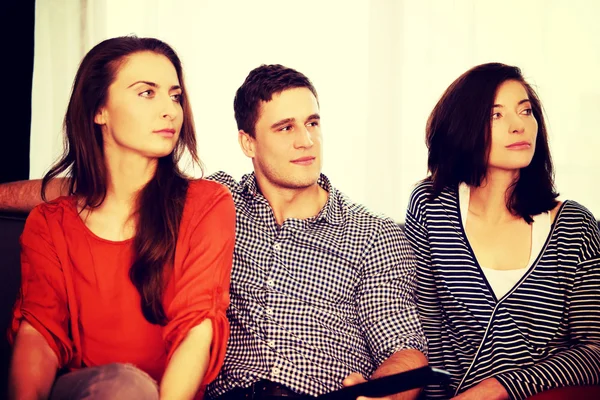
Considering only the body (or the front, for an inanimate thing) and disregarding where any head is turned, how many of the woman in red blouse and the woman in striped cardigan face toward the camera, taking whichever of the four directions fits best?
2

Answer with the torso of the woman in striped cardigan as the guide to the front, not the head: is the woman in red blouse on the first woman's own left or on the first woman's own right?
on the first woman's own right

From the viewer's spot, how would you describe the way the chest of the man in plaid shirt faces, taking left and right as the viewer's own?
facing the viewer and to the left of the viewer

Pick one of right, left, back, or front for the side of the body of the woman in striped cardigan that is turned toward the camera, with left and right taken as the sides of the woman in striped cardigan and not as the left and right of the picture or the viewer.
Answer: front

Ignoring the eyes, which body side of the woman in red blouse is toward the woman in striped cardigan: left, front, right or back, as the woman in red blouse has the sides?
left

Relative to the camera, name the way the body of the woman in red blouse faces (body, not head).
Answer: toward the camera

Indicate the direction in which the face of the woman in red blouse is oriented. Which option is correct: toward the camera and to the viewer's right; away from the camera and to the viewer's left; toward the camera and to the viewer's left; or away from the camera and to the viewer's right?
toward the camera and to the viewer's right
